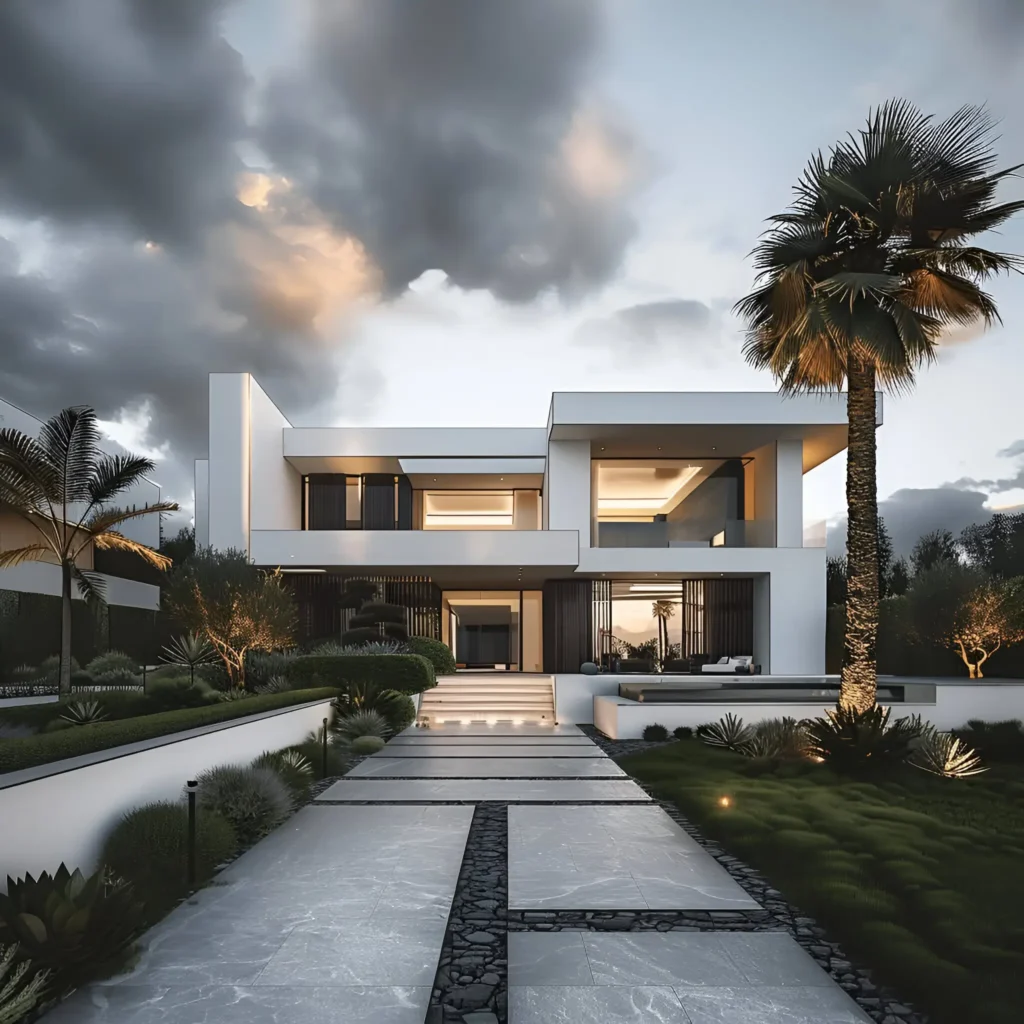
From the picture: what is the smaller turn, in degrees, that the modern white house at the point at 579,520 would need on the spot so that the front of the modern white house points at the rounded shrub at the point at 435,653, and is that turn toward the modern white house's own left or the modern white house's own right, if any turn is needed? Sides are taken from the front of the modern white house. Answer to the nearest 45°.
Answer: approximately 45° to the modern white house's own right

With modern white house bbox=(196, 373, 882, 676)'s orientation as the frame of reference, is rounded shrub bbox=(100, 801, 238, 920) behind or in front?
in front

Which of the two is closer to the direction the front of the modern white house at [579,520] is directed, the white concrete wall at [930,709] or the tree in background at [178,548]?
the white concrete wall

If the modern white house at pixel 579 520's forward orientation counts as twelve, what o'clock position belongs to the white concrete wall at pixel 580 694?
The white concrete wall is roughly at 12 o'clock from the modern white house.

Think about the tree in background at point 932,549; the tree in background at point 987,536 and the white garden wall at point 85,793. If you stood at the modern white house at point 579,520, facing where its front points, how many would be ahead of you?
1

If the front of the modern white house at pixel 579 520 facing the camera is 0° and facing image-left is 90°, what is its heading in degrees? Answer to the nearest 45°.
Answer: approximately 0°

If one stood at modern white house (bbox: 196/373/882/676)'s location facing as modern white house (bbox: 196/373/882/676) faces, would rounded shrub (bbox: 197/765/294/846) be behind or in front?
in front
